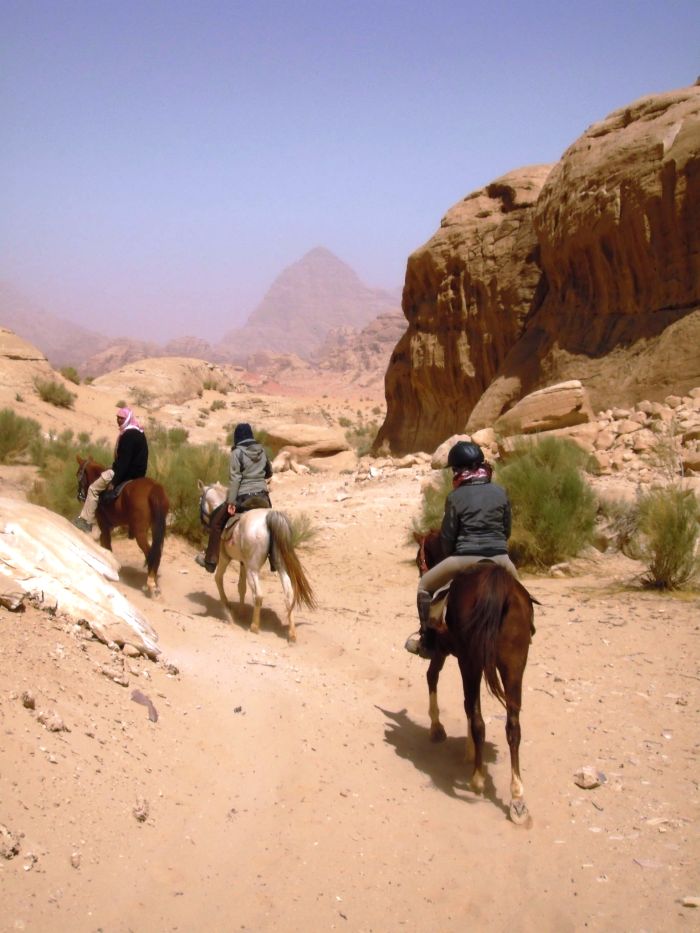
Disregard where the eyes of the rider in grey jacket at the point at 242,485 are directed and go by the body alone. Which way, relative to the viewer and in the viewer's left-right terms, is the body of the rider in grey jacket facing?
facing away from the viewer and to the left of the viewer

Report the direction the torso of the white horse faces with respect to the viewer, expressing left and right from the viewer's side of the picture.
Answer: facing away from the viewer and to the left of the viewer

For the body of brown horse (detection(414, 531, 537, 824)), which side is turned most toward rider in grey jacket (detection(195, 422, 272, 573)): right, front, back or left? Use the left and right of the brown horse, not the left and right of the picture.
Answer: front

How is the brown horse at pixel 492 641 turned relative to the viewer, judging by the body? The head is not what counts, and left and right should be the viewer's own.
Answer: facing away from the viewer and to the left of the viewer

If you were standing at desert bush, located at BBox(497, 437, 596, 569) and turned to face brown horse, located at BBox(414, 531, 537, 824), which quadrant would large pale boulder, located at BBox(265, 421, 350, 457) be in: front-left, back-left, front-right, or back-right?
back-right

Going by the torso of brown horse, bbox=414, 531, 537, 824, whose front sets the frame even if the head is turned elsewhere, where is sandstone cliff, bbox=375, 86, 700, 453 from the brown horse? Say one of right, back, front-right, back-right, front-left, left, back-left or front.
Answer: front-right

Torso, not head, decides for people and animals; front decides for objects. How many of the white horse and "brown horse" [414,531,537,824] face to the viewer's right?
0

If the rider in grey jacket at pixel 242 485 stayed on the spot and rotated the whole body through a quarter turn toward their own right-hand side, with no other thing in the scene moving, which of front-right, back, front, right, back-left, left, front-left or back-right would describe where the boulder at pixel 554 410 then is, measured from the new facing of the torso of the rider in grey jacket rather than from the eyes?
front

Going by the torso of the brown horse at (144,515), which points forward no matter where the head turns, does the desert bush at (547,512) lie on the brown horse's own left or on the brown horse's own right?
on the brown horse's own right

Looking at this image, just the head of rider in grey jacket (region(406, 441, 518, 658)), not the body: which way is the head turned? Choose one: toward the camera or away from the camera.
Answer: away from the camera

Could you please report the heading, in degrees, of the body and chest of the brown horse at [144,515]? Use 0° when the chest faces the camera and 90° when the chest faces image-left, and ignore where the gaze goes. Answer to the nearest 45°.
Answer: approximately 135°

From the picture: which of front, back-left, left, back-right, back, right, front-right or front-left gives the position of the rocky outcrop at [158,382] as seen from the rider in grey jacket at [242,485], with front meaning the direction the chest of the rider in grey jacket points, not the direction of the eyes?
front-right
